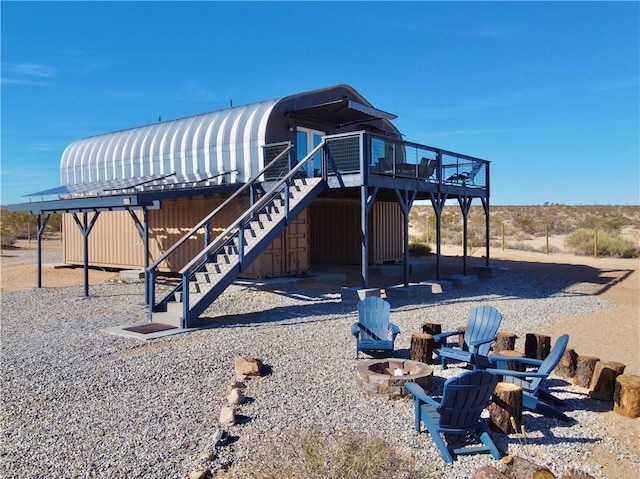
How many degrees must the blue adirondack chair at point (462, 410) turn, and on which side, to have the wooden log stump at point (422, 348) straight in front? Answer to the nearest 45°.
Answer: approximately 45° to its right

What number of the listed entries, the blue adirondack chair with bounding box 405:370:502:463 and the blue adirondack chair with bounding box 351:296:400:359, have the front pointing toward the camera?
1

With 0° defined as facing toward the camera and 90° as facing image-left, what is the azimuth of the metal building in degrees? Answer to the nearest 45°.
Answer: approximately 315°

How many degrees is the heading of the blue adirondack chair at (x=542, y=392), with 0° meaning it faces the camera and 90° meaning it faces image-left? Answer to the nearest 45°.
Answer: approximately 90°

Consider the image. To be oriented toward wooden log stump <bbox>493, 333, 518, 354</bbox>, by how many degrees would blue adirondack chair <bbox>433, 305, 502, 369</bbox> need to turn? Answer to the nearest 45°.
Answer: approximately 180°

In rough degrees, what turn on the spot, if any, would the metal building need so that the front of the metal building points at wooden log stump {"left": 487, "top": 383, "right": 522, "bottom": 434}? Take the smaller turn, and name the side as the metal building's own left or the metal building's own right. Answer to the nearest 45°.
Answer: approximately 45° to the metal building's own right

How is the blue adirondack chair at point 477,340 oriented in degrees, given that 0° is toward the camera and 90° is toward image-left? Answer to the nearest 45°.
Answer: approximately 45°

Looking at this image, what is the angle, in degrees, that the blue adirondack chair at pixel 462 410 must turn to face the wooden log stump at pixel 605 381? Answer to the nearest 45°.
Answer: approximately 90° to its right

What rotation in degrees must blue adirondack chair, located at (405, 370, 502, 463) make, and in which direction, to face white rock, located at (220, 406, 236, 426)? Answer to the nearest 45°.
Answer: approximately 45° to its left

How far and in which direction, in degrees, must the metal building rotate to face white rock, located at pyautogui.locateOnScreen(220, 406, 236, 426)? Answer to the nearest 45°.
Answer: approximately 45° to its right

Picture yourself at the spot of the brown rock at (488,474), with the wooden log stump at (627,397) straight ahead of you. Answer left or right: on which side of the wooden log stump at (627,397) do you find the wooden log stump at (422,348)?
left

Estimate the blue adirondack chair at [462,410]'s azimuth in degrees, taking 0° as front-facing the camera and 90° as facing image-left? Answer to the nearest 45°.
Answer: approximately 135°

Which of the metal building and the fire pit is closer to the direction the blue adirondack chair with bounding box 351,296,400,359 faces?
the fire pit

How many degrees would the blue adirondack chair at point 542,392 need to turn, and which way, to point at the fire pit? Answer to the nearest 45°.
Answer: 0° — it already faces it
